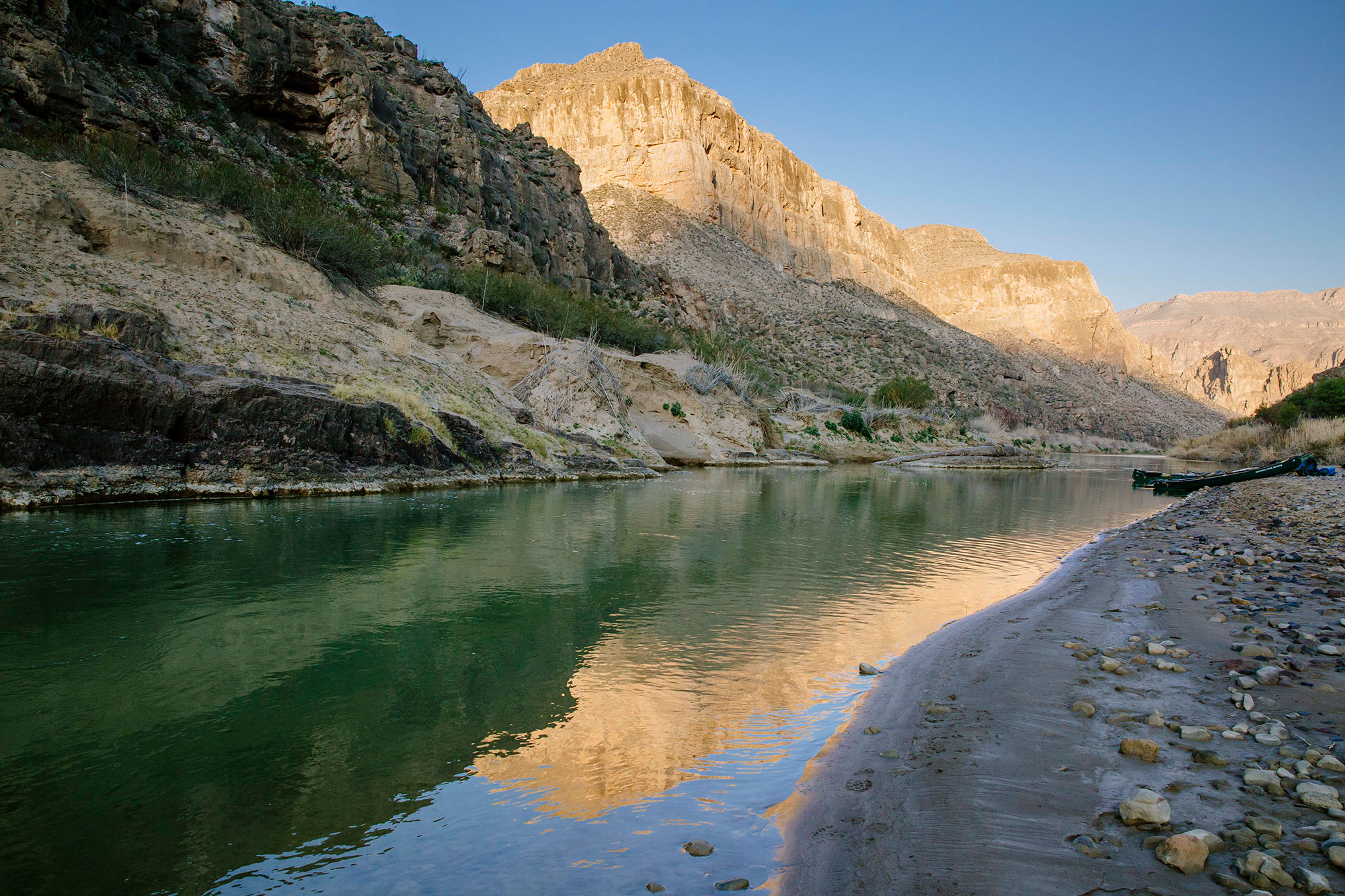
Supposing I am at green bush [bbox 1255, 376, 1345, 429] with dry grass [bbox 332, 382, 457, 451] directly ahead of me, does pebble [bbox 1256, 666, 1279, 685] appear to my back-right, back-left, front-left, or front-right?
front-left

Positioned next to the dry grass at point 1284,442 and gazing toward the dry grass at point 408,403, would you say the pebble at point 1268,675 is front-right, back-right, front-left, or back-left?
front-left

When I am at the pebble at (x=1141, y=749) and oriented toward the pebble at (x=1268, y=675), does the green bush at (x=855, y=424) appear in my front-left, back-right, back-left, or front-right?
front-left
